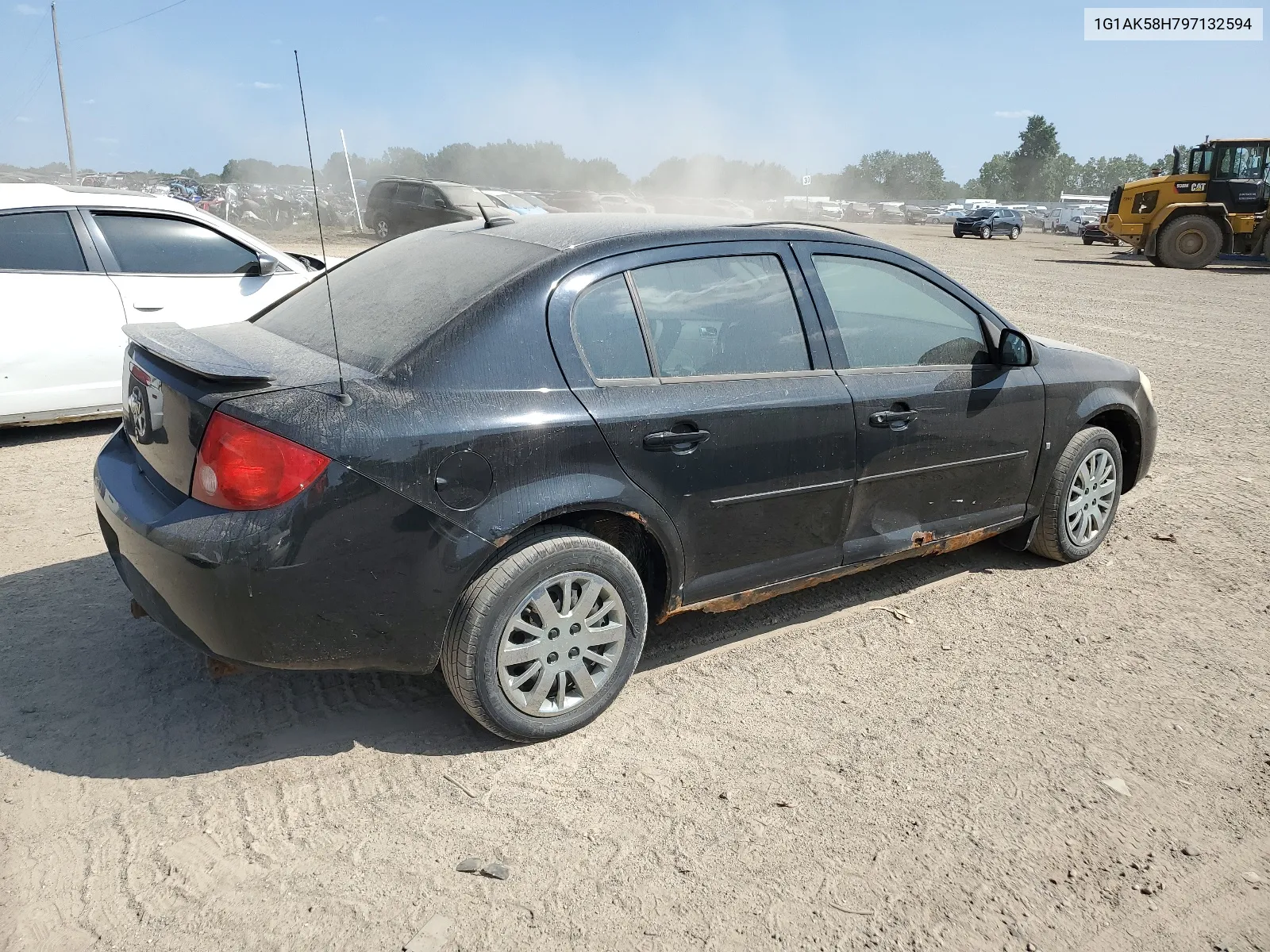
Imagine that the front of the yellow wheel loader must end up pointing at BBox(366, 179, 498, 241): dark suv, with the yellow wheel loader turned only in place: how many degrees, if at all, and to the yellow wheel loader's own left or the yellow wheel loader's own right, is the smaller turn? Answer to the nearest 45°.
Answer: approximately 135° to the yellow wheel loader's own right

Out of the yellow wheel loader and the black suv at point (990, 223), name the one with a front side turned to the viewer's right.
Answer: the yellow wheel loader

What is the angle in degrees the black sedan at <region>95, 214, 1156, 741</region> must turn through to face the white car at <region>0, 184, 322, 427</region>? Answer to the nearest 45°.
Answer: approximately 90° to its left

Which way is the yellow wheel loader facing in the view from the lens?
facing to the right of the viewer

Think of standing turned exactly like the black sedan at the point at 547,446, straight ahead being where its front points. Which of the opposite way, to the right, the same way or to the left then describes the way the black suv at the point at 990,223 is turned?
the opposite way

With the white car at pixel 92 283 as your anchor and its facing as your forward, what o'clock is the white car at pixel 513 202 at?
the white car at pixel 513 202 is roughly at 10 o'clock from the white car at pixel 92 283.

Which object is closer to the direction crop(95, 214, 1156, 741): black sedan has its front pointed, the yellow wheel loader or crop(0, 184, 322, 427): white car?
the yellow wheel loader

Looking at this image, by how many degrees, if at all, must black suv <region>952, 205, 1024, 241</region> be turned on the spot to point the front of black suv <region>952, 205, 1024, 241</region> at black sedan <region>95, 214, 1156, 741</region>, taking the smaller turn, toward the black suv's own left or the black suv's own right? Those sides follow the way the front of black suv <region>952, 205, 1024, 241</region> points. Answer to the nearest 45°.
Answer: approximately 45° to the black suv's own left

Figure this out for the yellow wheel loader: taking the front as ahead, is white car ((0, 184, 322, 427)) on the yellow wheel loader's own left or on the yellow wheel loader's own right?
on the yellow wheel loader's own right

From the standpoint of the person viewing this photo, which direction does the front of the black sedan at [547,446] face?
facing away from the viewer and to the right of the viewer

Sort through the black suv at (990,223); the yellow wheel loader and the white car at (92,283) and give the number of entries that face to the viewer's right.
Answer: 2

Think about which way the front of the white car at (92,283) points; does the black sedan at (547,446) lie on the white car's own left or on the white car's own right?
on the white car's own right

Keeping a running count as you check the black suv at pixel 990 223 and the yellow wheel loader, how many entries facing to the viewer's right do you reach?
1

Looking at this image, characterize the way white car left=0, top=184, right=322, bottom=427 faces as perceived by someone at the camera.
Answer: facing to the right of the viewer

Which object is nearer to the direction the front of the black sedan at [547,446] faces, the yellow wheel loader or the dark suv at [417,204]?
the yellow wheel loader
